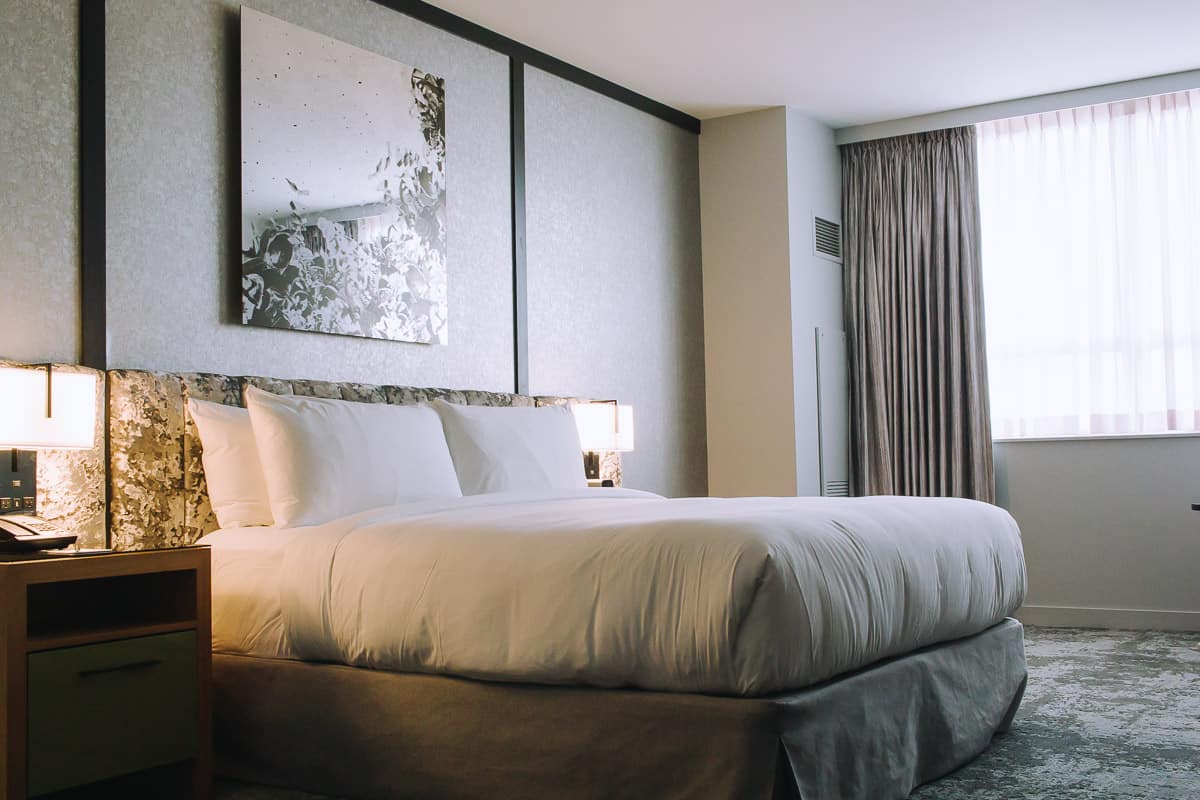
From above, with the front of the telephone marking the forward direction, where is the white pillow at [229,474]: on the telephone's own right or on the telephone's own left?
on the telephone's own left

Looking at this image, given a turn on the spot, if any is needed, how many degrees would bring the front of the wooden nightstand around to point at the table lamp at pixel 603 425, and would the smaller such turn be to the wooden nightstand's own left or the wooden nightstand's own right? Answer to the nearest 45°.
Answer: approximately 90° to the wooden nightstand's own left

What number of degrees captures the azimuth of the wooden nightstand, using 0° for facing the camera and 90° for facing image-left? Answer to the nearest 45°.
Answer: approximately 315°

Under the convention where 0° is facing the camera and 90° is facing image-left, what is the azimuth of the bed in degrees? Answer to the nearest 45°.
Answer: approximately 315°

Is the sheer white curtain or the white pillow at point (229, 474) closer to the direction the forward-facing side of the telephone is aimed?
the sheer white curtain

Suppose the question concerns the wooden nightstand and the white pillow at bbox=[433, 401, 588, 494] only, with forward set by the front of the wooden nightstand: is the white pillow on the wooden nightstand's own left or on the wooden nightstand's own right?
on the wooden nightstand's own left

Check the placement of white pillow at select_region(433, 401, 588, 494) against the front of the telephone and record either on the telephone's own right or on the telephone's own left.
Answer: on the telephone's own left

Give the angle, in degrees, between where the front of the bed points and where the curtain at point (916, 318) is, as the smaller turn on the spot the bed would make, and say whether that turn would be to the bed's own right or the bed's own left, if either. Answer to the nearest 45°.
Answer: approximately 90° to the bed's own left
